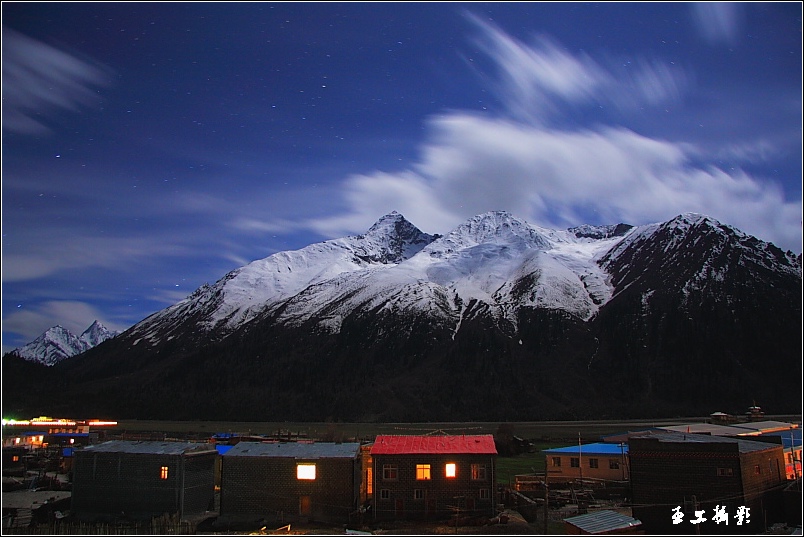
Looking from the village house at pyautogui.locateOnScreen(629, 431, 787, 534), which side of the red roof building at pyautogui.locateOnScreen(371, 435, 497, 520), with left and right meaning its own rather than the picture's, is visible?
left

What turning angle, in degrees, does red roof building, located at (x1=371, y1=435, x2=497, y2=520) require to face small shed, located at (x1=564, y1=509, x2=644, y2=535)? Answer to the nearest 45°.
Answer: approximately 45° to its left

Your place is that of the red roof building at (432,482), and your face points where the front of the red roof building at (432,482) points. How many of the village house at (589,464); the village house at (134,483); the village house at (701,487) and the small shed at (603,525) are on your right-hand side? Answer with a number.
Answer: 1

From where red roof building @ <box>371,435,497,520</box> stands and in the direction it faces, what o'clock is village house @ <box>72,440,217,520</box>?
The village house is roughly at 3 o'clock from the red roof building.

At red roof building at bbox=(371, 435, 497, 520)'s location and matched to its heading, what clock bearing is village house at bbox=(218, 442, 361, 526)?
The village house is roughly at 3 o'clock from the red roof building.

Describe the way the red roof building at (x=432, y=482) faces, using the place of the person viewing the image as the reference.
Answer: facing the viewer

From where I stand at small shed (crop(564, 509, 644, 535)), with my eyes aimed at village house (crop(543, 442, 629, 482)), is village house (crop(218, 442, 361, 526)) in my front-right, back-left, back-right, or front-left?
front-left

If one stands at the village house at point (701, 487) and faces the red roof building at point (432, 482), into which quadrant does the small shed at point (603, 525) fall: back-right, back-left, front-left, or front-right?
front-left

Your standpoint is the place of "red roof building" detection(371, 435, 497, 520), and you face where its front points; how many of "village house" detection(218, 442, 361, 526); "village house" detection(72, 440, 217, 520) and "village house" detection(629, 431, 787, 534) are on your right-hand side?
2

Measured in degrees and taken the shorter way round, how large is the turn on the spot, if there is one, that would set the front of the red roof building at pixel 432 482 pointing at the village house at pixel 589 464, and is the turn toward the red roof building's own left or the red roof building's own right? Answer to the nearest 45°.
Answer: approximately 135° to the red roof building's own left

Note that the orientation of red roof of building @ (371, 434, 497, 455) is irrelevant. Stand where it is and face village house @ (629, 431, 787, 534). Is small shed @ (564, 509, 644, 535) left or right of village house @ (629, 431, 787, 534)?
right
